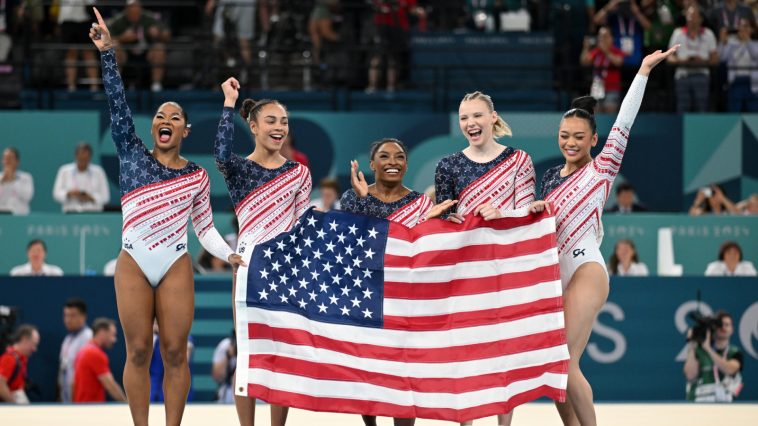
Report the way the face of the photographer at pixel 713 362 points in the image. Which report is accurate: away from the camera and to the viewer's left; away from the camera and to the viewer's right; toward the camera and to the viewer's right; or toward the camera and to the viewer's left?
toward the camera and to the viewer's left

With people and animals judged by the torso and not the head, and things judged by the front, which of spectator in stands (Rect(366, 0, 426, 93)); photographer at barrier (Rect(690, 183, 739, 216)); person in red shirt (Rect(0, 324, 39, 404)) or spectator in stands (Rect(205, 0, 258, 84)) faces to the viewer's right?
the person in red shirt

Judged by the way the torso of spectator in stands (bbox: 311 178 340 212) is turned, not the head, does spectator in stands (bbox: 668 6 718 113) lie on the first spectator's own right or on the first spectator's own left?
on the first spectator's own left

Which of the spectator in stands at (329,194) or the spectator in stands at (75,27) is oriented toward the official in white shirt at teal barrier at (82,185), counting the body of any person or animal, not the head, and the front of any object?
the spectator in stands at (75,27)

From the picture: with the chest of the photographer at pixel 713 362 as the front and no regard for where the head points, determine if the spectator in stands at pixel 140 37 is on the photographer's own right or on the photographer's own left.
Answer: on the photographer's own right

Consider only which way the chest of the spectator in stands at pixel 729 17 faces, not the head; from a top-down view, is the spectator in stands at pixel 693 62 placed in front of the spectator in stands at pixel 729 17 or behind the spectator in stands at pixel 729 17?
in front
